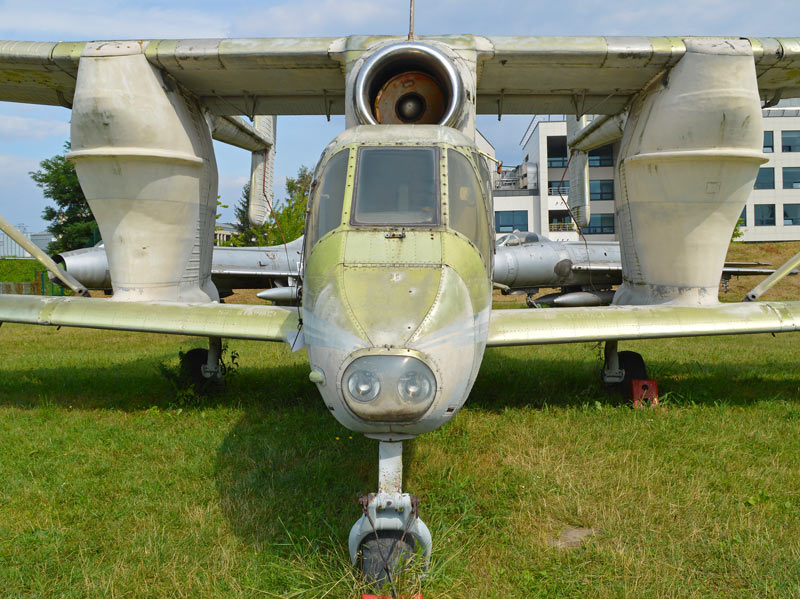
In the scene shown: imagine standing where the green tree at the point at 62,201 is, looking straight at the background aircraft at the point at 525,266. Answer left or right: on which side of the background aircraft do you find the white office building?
left

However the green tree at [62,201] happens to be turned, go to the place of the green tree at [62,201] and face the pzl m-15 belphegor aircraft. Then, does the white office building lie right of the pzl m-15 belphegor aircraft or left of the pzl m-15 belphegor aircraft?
left

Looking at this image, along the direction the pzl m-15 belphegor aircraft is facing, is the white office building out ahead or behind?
behind

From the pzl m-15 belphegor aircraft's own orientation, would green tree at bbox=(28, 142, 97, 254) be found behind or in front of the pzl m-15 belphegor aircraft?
behind

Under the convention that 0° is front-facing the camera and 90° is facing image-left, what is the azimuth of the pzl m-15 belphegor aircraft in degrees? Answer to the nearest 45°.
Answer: approximately 0°

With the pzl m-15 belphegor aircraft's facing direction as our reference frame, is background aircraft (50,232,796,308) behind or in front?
behind
